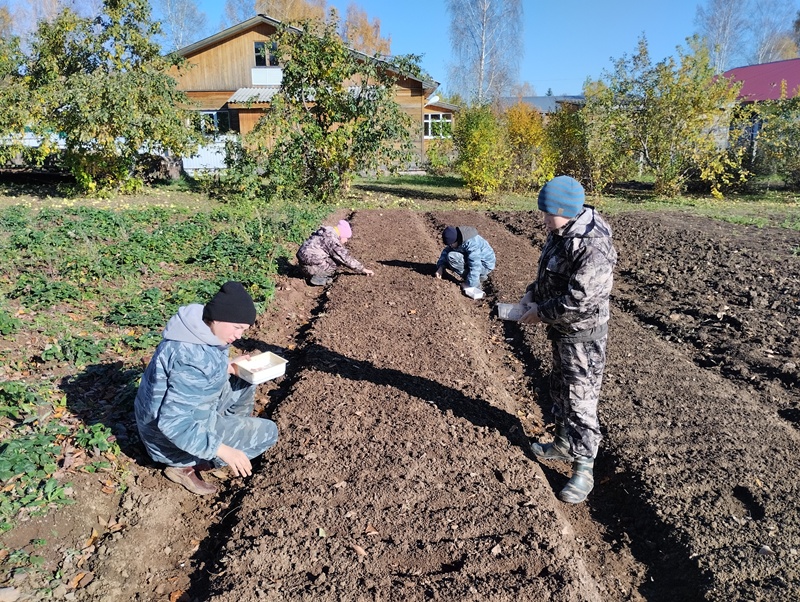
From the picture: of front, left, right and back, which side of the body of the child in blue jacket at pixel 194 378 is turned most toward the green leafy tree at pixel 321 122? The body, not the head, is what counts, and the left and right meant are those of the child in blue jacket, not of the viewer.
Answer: left

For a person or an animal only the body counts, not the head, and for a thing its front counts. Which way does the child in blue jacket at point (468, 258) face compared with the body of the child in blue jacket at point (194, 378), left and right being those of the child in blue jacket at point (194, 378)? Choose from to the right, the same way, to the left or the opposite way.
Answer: the opposite way

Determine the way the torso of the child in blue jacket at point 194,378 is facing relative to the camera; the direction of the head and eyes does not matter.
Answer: to the viewer's right

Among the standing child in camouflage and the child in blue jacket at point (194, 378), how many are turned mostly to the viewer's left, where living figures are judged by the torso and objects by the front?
1

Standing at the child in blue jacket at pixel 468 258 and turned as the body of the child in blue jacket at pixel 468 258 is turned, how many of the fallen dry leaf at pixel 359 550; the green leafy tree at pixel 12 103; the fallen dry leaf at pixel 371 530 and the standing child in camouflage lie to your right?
1

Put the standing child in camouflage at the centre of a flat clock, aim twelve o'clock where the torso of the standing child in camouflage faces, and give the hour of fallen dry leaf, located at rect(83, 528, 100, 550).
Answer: The fallen dry leaf is roughly at 11 o'clock from the standing child in camouflage.

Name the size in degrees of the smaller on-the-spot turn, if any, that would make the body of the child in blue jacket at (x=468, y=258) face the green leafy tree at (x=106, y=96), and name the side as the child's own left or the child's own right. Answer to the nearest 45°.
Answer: approximately 90° to the child's own right

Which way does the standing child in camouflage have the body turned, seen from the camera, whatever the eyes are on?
to the viewer's left

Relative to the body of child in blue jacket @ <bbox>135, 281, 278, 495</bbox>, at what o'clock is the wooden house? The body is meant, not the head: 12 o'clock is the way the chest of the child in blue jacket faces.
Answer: The wooden house is roughly at 9 o'clock from the child in blue jacket.

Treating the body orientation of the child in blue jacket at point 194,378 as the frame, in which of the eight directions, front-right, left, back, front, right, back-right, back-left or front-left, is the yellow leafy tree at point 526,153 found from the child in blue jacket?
front-left

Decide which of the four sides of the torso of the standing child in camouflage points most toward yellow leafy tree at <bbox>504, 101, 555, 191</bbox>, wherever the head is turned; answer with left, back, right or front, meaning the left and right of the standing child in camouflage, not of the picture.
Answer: right

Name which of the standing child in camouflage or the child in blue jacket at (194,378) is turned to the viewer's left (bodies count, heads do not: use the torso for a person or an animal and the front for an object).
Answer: the standing child in camouflage

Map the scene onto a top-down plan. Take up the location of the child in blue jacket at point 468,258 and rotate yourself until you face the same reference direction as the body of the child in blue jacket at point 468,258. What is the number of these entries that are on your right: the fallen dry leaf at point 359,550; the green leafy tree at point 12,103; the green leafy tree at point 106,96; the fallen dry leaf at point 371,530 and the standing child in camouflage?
2

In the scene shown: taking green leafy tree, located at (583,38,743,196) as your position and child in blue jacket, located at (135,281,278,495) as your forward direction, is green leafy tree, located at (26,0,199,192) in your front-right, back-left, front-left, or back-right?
front-right

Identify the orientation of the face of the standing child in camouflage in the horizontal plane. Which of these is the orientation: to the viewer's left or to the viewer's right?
to the viewer's left

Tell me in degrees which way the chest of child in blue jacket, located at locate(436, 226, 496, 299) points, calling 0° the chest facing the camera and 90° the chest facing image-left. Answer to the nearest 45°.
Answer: approximately 45°
